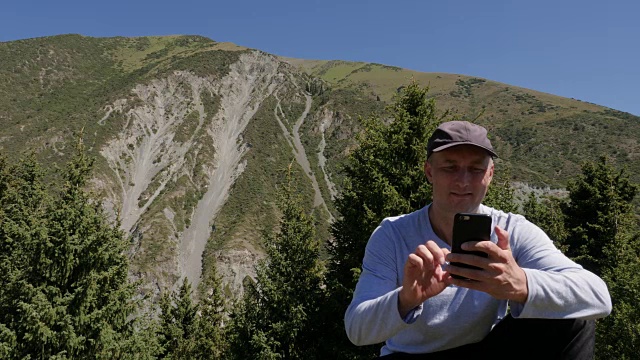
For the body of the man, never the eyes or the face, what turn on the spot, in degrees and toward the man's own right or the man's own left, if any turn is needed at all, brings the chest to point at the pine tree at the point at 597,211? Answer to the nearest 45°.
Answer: approximately 180°

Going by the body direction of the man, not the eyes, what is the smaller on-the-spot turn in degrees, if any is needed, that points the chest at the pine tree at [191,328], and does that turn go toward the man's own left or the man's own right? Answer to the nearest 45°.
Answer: approximately 135° to the man's own right

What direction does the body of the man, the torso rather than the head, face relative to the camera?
toward the camera

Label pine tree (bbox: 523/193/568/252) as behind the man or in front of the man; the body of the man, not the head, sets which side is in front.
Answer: behind

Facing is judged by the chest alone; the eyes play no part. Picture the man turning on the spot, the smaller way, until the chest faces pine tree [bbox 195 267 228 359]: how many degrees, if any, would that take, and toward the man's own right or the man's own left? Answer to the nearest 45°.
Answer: approximately 135° to the man's own right
